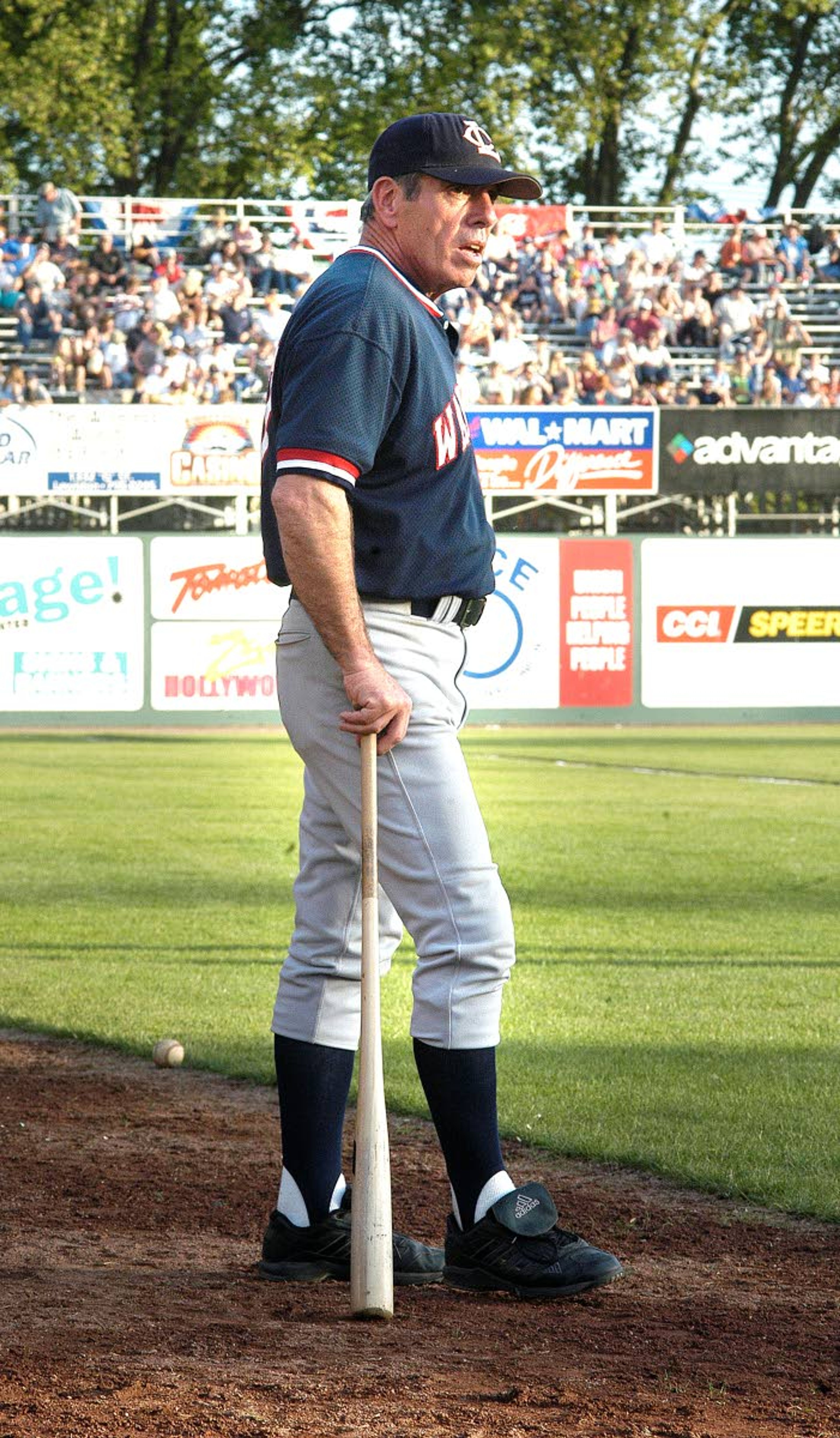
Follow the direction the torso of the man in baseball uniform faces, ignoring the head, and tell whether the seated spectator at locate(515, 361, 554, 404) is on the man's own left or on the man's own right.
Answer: on the man's own left

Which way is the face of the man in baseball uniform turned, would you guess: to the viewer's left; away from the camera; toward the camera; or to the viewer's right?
to the viewer's right

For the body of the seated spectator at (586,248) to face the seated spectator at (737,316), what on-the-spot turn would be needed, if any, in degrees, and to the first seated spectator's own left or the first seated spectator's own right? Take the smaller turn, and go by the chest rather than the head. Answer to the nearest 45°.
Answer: approximately 45° to the first seated spectator's own left

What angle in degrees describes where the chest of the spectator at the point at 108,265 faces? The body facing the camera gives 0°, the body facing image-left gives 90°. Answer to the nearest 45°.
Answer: approximately 0°

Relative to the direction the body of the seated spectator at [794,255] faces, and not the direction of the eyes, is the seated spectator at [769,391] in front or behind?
in front

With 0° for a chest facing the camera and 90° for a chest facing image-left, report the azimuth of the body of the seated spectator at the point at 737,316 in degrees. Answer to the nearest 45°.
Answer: approximately 0°

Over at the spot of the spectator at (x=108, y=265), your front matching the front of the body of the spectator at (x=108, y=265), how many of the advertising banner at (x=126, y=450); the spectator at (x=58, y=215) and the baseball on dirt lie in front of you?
2

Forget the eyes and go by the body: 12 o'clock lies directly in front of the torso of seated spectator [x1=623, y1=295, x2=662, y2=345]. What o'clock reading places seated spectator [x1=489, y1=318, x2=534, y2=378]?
seated spectator [x1=489, y1=318, x2=534, y2=378] is roughly at 2 o'clock from seated spectator [x1=623, y1=295, x2=662, y2=345].

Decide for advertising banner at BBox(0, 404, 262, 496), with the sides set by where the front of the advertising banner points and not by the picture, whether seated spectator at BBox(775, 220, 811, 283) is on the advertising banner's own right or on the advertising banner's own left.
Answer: on the advertising banner's own left

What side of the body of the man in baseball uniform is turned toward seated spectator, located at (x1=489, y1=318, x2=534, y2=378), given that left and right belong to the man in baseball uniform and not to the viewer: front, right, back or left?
left

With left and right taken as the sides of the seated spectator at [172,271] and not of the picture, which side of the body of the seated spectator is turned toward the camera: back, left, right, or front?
front

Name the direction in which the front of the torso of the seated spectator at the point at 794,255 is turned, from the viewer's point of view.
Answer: toward the camera

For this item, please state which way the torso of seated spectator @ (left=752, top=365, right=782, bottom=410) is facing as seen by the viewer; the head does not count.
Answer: toward the camera

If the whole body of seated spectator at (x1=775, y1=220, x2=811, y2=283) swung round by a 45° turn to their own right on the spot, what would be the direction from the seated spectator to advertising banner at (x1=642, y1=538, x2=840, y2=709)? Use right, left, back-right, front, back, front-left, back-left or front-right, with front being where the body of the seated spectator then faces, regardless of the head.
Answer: front-left

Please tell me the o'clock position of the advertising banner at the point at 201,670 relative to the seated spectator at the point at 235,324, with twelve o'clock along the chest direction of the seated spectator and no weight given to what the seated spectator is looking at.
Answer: The advertising banner is roughly at 12 o'clock from the seated spectator.

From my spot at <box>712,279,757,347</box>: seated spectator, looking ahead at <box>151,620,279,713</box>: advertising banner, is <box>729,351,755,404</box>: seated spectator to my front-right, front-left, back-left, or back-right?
front-left

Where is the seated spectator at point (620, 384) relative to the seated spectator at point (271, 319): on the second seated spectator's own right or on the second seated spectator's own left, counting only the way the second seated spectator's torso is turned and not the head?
on the second seated spectator's own left
